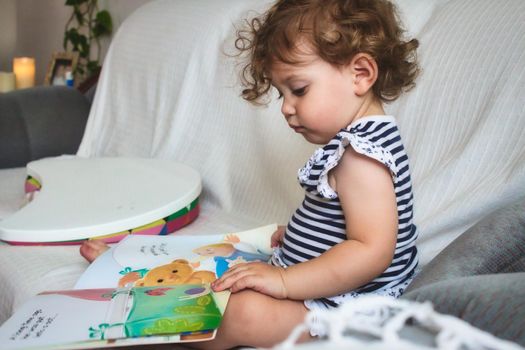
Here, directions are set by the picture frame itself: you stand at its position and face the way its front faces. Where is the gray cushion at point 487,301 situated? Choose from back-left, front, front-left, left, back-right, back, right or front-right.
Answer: front

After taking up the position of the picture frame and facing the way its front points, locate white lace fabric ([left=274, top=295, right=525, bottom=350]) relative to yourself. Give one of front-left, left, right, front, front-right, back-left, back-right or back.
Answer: front

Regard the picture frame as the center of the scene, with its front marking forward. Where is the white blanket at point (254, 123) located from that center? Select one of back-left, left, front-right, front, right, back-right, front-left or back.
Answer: front

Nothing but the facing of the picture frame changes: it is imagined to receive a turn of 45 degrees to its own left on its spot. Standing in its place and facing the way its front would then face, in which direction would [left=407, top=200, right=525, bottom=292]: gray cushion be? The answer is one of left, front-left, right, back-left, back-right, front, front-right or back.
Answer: front-right

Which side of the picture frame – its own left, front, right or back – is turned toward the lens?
front
